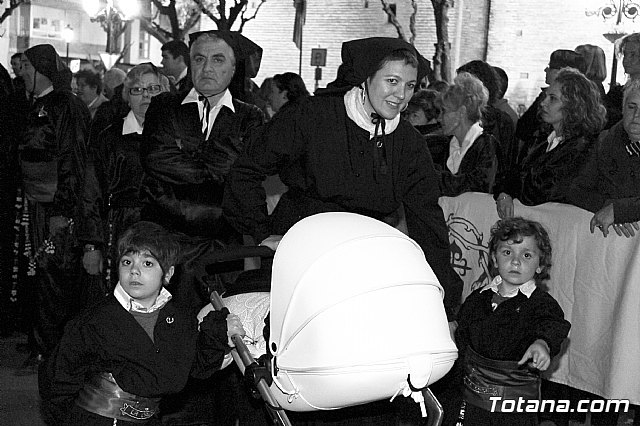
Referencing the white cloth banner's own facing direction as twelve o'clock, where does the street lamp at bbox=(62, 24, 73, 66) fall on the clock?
The street lamp is roughly at 5 o'clock from the white cloth banner.

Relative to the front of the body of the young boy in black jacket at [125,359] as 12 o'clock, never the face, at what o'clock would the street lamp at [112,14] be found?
The street lamp is roughly at 6 o'clock from the young boy in black jacket.

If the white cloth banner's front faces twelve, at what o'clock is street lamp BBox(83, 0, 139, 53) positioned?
The street lamp is roughly at 5 o'clock from the white cloth banner.

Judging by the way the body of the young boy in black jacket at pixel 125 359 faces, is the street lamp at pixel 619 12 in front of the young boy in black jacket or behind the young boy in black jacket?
behind

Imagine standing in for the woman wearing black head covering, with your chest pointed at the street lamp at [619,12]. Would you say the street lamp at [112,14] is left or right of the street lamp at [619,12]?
left

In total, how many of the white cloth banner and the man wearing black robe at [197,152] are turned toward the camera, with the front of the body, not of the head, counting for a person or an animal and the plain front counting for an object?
2

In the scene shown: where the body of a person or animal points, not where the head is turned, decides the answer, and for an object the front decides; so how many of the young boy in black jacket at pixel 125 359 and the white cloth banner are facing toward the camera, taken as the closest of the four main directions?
2

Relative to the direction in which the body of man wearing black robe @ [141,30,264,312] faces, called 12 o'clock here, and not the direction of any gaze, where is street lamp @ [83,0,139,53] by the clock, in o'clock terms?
The street lamp is roughly at 6 o'clock from the man wearing black robe.

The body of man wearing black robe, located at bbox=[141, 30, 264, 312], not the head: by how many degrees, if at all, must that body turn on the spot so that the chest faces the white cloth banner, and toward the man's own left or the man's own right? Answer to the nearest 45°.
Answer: approximately 90° to the man's own left

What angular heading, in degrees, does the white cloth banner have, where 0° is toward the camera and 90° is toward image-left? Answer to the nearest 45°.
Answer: approximately 0°
